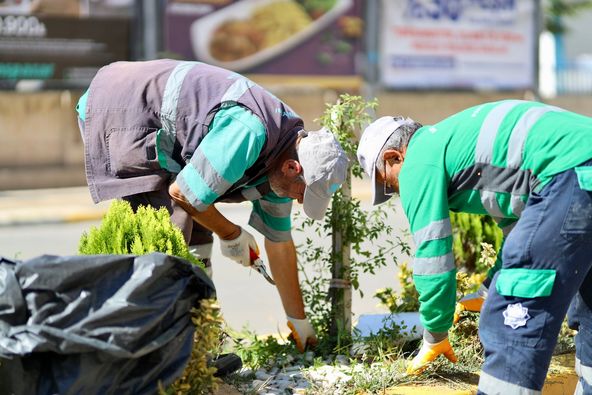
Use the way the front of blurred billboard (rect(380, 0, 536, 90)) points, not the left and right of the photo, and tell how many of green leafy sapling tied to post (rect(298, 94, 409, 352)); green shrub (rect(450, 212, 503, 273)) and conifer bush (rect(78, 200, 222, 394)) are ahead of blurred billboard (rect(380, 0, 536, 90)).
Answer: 3

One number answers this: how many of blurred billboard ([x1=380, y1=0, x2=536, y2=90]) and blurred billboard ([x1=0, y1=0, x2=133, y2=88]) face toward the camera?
2

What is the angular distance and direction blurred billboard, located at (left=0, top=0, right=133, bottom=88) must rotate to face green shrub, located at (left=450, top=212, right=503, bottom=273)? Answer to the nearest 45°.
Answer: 0° — it already faces it

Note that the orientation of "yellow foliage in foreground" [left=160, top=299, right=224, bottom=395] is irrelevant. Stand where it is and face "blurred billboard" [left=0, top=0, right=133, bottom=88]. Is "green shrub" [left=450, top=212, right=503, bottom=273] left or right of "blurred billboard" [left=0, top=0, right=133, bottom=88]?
right

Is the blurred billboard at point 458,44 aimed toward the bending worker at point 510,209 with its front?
yes

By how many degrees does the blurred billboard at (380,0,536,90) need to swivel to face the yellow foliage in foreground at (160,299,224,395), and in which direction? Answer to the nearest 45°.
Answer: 0° — it already faces it

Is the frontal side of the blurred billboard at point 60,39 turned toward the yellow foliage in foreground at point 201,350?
yes

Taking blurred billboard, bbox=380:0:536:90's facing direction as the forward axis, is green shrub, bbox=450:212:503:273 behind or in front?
in front

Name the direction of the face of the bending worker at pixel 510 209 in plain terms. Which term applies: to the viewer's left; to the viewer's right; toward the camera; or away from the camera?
to the viewer's left

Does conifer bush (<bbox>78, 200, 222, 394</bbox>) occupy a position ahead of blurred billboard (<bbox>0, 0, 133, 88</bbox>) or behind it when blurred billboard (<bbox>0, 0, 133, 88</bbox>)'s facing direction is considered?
ahead

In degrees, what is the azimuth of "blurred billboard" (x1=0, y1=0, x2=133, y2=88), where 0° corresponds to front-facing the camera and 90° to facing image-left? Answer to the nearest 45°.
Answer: approximately 0°

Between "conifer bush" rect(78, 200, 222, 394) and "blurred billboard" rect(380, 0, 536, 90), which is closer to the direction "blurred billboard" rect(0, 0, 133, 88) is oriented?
the conifer bush

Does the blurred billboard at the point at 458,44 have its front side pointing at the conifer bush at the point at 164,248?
yes

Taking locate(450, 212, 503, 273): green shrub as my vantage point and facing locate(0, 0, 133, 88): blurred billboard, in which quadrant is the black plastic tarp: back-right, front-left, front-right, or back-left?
back-left
